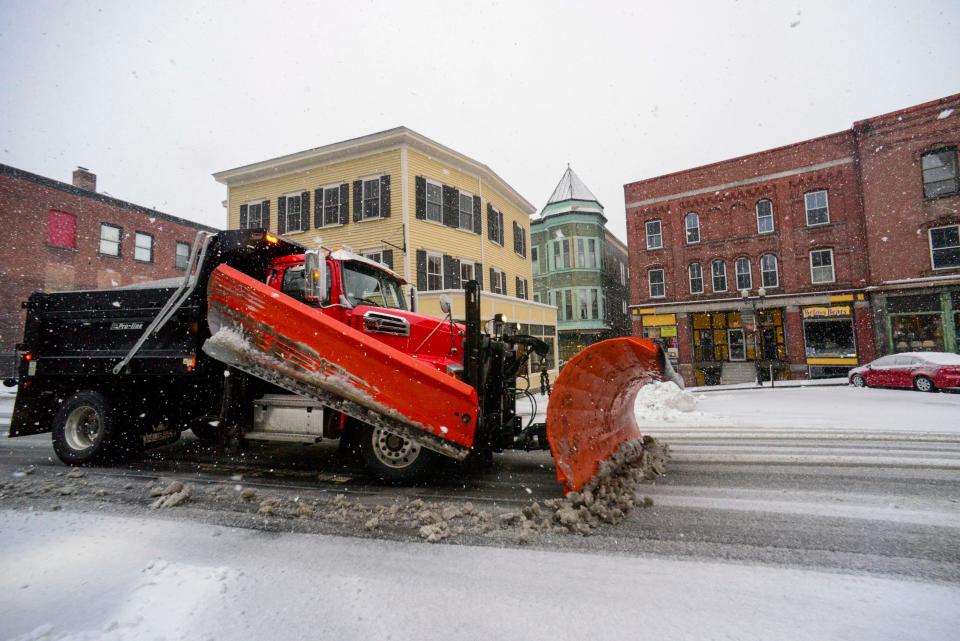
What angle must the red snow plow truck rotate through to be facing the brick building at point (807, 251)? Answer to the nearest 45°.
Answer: approximately 90° to its left

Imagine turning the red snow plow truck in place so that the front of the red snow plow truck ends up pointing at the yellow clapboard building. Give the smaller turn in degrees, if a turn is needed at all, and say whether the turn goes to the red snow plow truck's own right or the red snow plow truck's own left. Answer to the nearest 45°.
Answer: approximately 135° to the red snow plow truck's own left

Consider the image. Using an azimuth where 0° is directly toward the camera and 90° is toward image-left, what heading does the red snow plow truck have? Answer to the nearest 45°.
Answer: approximately 315°

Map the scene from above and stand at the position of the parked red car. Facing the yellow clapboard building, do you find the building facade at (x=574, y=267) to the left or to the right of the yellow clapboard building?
right

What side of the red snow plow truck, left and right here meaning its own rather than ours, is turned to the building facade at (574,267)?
left
